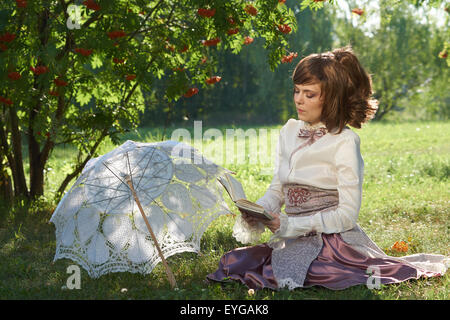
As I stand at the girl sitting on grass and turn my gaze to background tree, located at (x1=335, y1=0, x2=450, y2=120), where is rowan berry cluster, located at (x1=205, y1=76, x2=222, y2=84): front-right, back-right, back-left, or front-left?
front-left

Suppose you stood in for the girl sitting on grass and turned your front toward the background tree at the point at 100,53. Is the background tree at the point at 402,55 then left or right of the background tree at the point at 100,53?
right

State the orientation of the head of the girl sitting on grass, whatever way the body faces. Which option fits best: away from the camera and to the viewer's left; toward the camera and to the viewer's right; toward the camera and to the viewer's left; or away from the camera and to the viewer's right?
toward the camera and to the viewer's left

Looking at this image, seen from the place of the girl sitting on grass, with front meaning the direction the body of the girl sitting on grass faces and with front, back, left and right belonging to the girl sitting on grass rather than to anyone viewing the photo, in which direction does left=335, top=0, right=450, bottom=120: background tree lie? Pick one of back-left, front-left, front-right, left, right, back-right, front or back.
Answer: back-right

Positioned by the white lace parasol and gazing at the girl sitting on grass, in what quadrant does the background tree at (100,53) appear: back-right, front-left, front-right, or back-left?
back-left

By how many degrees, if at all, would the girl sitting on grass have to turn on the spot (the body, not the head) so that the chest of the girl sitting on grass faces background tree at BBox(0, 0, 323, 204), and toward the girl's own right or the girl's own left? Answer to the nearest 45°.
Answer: approximately 90° to the girl's own right

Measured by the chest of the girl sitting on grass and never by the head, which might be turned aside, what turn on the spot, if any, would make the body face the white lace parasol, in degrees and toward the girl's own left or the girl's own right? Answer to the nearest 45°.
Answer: approximately 45° to the girl's own right

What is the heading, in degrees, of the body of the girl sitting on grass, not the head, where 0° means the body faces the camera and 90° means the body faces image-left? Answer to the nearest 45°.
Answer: approximately 45°

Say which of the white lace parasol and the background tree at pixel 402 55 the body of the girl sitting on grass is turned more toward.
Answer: the white lace parasol

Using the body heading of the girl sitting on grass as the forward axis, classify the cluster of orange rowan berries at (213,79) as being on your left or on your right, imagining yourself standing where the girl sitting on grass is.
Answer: on your right

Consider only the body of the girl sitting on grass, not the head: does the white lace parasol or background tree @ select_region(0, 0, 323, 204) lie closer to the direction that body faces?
the white lace parasol
